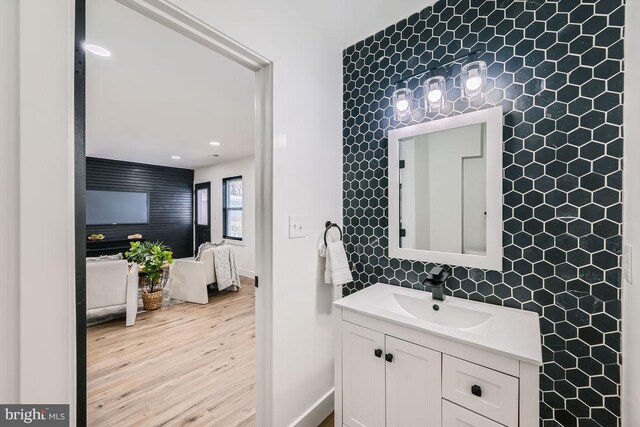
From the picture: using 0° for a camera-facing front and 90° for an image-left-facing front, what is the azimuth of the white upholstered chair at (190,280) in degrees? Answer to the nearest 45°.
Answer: approximately 135°

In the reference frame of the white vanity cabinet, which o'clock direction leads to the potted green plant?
The potted green plant is roughly at 2 o'clock from the white vanity cabinet.

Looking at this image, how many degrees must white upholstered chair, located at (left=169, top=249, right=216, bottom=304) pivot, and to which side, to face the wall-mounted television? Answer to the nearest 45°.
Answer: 0° — it already faces it
